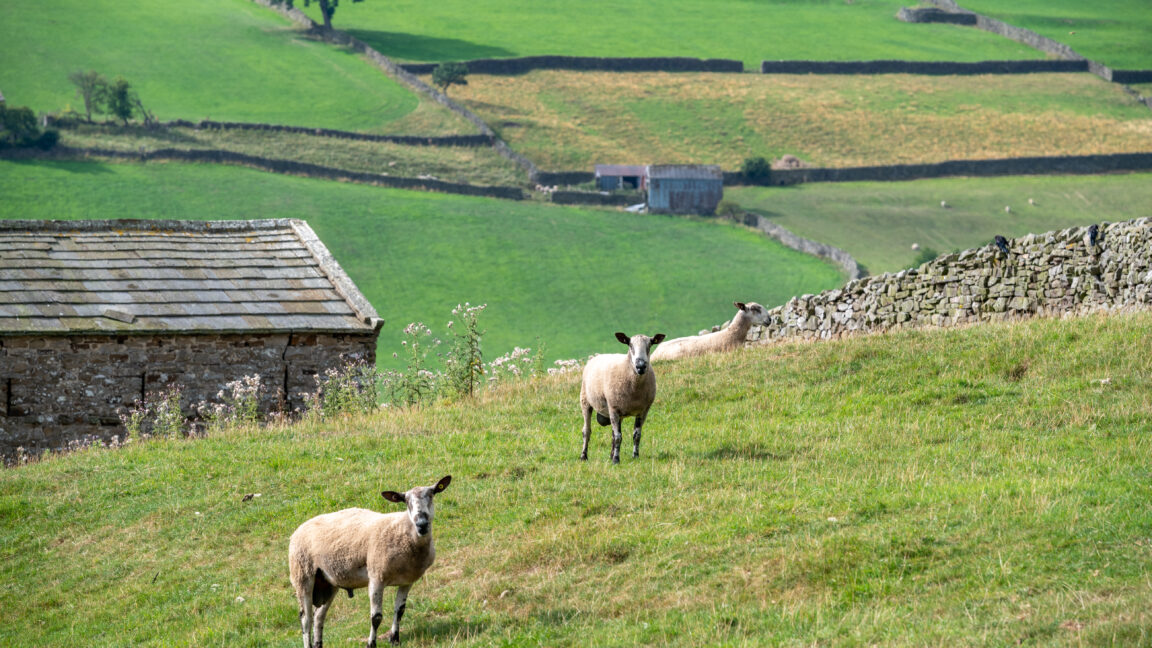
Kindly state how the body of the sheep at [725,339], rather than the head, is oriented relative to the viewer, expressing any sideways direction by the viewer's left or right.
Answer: facing to the right of the viewer

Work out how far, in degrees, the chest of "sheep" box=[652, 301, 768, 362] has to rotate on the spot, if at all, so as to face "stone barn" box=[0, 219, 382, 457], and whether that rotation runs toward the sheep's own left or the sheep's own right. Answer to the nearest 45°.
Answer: approximately 180°

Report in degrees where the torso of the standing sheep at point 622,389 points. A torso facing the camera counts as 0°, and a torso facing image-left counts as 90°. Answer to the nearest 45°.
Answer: approximately 315°

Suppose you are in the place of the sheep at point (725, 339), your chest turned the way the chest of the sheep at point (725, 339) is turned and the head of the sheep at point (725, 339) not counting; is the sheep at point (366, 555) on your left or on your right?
on your right

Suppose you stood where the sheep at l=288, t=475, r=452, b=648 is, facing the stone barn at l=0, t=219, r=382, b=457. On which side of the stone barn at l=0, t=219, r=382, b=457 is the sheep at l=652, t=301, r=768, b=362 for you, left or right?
right

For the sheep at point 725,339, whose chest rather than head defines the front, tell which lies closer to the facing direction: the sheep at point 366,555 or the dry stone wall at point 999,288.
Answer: the dry stone wall

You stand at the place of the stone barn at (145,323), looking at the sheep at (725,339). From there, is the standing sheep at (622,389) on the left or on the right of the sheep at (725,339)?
right

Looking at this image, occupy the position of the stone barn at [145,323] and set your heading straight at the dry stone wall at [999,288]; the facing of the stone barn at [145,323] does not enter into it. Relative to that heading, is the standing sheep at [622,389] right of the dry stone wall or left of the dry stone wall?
right

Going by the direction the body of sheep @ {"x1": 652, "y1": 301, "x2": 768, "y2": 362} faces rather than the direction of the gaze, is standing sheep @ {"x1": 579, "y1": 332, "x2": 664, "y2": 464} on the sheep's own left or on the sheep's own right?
on the sheep's own right

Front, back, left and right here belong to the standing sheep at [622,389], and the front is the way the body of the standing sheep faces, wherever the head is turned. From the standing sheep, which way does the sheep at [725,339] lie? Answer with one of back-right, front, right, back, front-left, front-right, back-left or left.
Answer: back-left
